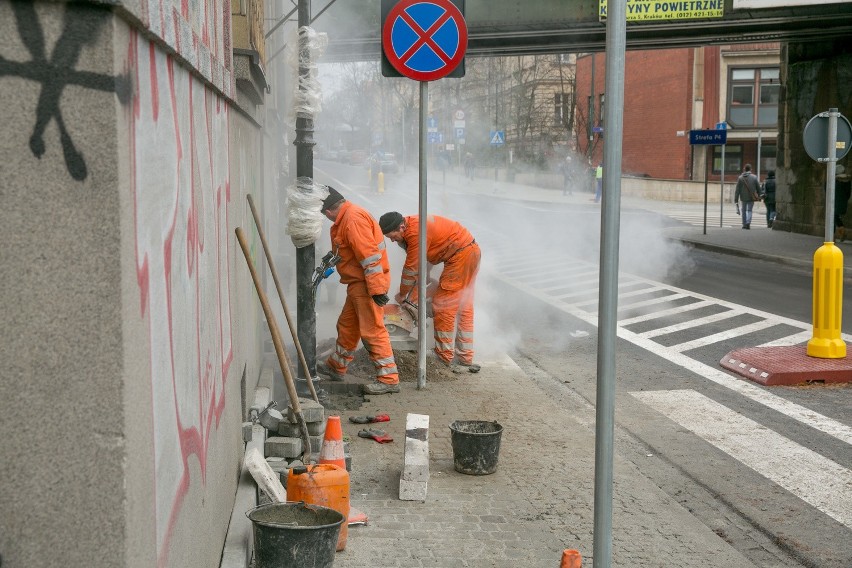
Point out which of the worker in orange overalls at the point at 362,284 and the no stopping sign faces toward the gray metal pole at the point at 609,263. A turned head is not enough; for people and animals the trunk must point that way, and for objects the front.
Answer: the no stopping sign

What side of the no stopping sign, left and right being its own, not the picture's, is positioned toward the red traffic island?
left

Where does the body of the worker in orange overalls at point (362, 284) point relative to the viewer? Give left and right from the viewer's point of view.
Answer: facing to the left of the viewer

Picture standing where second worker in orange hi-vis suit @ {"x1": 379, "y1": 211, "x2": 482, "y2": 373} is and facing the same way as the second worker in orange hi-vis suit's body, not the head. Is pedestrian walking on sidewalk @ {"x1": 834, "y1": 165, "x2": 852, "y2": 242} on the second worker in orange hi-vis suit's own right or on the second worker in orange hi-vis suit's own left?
on the second worker in orange hi-vis suit's own right

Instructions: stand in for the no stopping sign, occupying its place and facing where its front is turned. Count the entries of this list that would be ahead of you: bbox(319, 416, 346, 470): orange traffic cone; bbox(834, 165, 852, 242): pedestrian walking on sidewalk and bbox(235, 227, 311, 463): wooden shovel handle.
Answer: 2

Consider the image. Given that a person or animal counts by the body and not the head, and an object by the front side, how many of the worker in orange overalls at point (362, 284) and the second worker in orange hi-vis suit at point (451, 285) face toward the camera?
0

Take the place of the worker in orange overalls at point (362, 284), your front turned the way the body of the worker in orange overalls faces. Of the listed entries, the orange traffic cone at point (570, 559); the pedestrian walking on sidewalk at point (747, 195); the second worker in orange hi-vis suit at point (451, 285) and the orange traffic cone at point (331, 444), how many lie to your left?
2

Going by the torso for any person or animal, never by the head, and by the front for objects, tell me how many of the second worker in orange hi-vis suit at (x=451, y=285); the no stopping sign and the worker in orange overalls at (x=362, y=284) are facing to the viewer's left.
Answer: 2

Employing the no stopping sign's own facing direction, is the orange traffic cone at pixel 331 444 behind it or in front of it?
in front

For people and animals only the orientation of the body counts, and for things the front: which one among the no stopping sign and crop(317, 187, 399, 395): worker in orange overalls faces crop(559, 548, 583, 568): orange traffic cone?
the no stopping sign

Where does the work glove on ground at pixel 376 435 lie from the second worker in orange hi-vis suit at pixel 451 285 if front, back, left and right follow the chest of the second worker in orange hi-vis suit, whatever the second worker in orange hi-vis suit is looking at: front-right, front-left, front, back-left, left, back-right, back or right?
left

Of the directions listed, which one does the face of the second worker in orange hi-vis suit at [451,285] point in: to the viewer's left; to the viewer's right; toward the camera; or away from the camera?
to the viewer's left

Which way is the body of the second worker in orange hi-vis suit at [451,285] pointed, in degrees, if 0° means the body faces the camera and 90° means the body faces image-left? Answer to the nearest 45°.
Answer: approximately 90°
